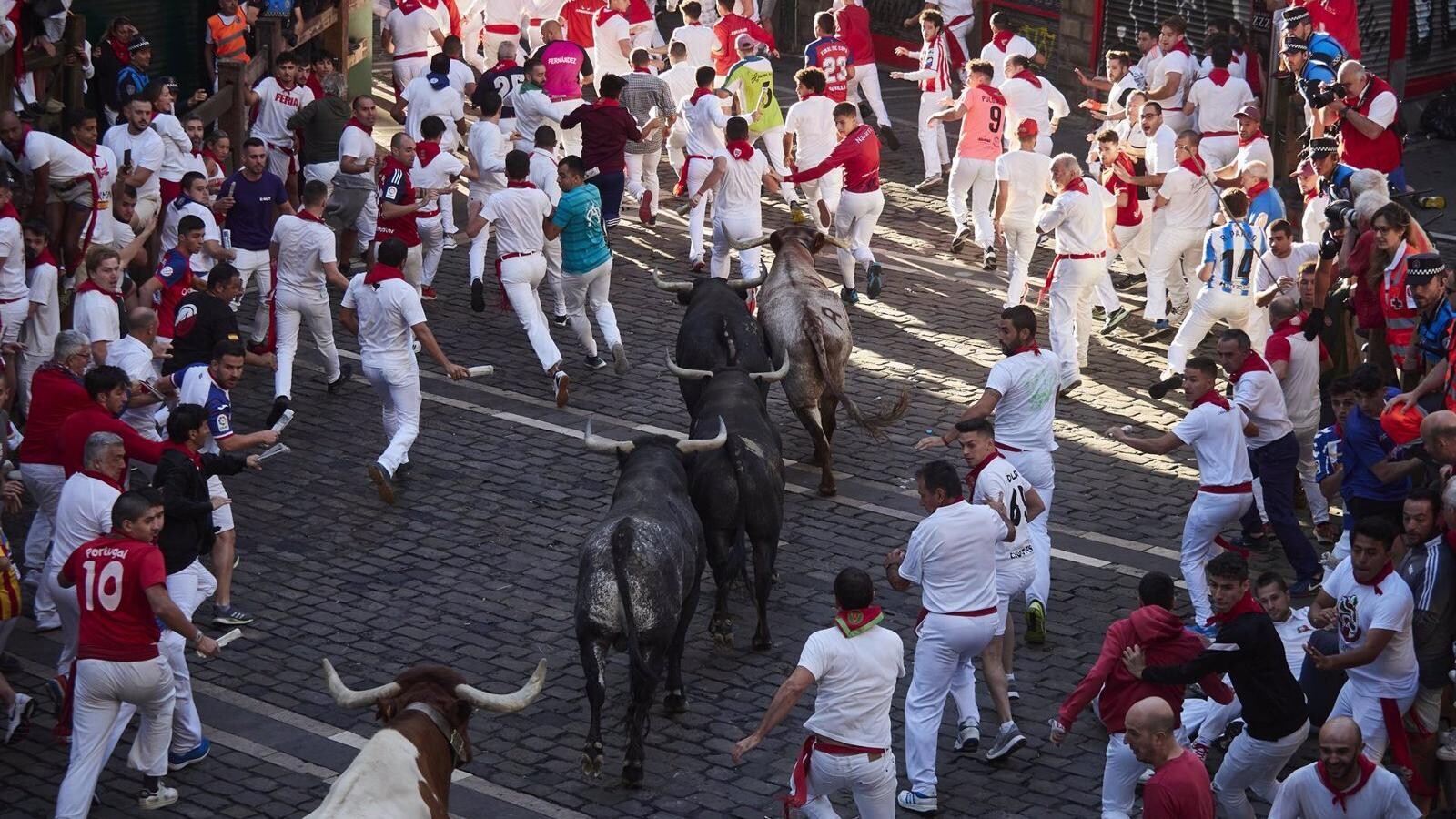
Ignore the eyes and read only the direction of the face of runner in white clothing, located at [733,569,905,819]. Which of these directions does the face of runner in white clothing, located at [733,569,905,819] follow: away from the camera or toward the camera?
away from the camera

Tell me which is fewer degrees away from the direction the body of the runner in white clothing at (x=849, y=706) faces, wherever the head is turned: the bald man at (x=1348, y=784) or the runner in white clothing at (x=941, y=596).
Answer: the runner in white clothing

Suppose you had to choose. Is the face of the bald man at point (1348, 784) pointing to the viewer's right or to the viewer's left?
to the viewer's left

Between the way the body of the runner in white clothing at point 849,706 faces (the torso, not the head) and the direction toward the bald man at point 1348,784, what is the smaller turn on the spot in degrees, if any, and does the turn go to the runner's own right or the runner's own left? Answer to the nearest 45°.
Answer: approximately 90° to the runner's own right

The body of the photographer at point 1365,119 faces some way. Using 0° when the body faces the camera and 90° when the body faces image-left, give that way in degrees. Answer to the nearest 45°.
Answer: approximately 45°

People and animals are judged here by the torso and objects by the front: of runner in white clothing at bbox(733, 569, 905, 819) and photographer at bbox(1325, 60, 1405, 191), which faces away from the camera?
the runner in white clothing

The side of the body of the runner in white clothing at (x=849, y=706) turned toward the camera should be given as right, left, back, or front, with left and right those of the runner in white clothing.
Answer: back

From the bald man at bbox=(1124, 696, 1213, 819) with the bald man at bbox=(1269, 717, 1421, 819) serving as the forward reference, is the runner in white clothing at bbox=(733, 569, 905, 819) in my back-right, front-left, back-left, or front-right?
back-left
